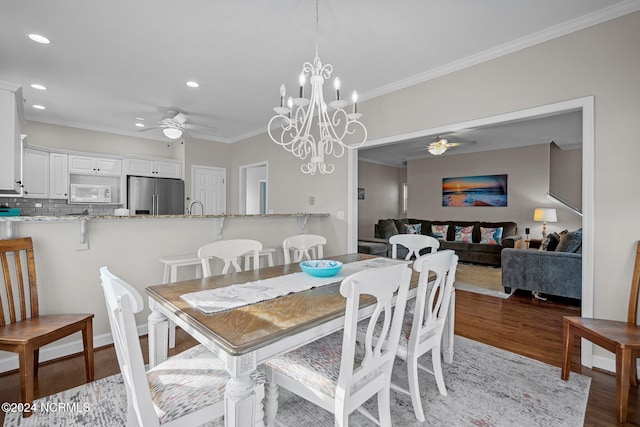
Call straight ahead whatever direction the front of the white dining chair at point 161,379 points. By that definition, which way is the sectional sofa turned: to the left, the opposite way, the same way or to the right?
the opposite way

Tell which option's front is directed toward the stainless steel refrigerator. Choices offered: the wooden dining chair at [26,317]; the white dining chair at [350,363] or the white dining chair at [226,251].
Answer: the white dining chair at [350,363]

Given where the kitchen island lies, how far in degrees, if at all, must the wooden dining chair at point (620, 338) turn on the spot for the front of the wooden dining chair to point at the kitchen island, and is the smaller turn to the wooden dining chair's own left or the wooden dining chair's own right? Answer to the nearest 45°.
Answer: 0° — it already faces it

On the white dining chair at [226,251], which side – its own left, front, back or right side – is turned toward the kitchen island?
back

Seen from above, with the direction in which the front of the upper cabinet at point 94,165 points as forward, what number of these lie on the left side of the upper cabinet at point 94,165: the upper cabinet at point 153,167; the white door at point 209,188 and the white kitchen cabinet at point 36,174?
2

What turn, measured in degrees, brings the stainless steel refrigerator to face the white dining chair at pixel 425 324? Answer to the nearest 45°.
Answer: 0° — it already faces it

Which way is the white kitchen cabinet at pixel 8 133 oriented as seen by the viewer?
to the viewer's right

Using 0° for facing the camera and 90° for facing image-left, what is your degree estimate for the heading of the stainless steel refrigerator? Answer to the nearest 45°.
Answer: approximately 0°

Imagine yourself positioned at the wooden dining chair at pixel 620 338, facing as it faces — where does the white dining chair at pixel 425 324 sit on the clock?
The white dining chair is roughly at 12 o'clock from the wooden dining chair.

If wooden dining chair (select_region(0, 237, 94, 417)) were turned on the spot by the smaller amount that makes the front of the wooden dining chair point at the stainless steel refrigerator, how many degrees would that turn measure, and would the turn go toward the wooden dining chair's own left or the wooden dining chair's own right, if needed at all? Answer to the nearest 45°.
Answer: approximately 90° to the wooden dining chair's own left

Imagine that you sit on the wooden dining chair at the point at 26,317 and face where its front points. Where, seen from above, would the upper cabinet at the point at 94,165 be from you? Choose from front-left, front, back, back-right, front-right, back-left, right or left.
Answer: back-left
